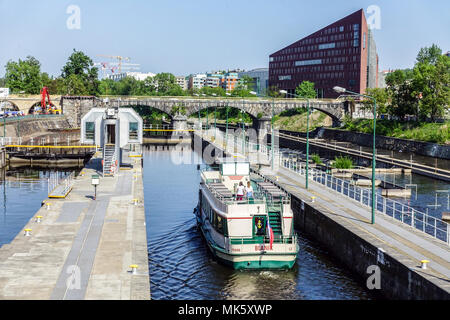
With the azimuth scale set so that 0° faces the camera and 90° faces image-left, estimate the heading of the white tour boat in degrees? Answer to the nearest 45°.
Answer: approximately 180°

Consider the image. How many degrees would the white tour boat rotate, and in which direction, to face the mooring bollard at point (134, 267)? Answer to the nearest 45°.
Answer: approximately 135° to its left
